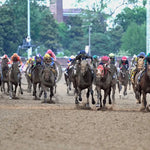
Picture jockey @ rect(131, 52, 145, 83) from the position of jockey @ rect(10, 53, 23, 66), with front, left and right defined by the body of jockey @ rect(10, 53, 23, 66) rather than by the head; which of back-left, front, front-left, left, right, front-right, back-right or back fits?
front-left

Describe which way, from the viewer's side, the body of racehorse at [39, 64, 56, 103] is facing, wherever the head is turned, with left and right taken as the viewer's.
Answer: facing the viewer

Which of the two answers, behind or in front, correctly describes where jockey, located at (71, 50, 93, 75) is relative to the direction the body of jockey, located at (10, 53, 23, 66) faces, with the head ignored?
in front

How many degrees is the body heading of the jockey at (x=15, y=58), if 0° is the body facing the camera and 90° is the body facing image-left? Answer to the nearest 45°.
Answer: approximately 0°

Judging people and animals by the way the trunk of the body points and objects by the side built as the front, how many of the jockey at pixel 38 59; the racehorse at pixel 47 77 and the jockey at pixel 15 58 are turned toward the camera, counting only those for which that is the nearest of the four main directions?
3

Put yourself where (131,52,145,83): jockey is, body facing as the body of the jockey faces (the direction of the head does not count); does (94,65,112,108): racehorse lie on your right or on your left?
on your right

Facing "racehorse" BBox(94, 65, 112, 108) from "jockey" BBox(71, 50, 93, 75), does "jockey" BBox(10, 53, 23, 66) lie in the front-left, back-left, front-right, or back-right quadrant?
back-left

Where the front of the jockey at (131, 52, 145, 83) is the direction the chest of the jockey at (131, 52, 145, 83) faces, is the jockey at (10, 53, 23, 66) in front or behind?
behind

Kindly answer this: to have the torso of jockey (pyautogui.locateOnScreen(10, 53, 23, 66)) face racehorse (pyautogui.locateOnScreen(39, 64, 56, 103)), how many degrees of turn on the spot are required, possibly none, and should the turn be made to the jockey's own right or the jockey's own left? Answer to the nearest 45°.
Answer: approximately 45° to the jockey's own left

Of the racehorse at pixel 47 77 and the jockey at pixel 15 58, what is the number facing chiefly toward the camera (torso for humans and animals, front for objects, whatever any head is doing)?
2

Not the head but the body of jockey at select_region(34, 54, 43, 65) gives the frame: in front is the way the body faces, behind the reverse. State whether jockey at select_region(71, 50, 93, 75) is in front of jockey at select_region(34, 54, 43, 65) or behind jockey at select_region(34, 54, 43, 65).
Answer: in front

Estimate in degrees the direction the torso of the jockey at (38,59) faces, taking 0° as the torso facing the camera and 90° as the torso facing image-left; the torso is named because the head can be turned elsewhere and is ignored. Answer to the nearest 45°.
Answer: approximately 0°

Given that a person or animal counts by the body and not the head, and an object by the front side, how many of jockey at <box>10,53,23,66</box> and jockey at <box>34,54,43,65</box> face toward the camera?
2

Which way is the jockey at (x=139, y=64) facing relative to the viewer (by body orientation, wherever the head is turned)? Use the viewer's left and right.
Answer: facing the viewer and to the right of the viewer
